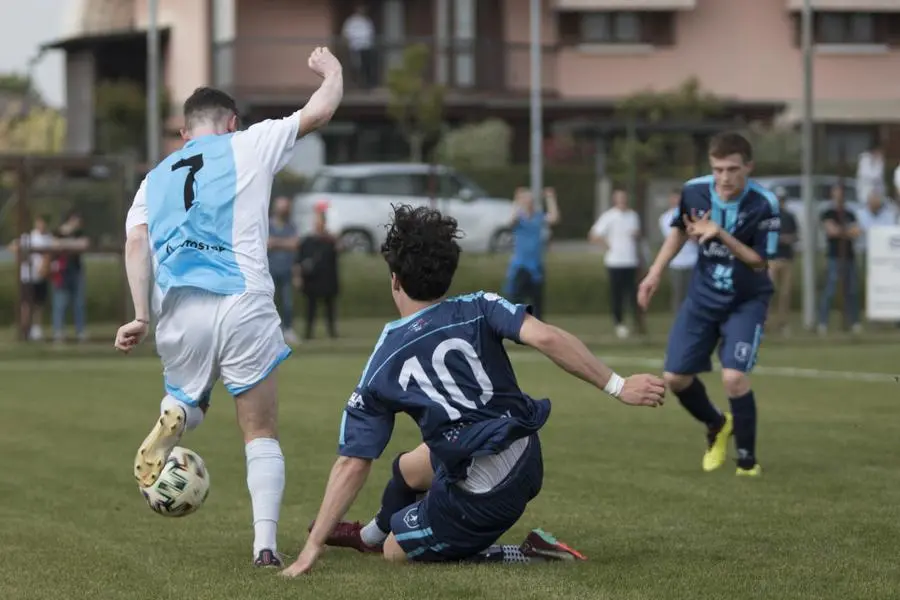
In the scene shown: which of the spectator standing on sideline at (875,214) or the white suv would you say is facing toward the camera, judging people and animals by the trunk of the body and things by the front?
the spectator standing on sideline

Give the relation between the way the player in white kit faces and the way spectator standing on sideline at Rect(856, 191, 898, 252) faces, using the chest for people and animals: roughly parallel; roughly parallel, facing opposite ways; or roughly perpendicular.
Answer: roughly parallel, facing opposite ways

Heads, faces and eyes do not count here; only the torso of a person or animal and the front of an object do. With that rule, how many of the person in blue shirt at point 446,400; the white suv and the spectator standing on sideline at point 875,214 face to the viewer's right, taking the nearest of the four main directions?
1

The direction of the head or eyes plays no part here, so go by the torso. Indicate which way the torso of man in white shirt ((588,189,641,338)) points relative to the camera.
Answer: toward the camera

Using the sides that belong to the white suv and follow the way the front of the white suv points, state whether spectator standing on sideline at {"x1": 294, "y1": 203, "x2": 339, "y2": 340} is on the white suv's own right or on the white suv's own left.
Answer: on the white suv's own right

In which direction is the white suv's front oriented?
to the viewer's right

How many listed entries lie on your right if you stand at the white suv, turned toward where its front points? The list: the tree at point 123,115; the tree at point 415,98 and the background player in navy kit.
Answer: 1

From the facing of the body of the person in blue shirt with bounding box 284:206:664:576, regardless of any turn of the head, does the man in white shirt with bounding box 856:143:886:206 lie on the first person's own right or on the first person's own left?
on the first person's own right

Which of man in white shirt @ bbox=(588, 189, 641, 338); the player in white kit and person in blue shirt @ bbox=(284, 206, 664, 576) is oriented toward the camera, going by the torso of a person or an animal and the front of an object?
the man in white shirt

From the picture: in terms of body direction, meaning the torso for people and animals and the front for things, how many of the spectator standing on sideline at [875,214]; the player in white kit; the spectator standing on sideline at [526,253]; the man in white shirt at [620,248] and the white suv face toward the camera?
3

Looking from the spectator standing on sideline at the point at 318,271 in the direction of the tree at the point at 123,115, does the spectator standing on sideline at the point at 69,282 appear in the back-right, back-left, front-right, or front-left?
front-left

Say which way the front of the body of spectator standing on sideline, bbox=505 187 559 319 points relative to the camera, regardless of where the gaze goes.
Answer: toward the camera

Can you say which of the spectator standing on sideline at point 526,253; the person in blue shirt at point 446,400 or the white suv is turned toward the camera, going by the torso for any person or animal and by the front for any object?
the spectator standing on sideline

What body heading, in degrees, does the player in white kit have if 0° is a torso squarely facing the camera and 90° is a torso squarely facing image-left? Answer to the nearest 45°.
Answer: approximately 225°

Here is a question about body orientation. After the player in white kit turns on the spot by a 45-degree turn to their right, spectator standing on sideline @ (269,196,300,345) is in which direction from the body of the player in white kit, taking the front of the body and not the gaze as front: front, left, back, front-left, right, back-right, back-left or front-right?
left

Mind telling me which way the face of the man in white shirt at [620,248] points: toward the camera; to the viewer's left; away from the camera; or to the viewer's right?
toward the camera

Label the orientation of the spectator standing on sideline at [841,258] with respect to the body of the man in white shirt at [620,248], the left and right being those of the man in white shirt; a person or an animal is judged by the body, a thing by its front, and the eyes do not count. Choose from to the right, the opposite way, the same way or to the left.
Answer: the same way

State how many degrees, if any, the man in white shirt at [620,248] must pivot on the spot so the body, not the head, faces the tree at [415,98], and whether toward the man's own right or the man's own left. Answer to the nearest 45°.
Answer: approximately 180°

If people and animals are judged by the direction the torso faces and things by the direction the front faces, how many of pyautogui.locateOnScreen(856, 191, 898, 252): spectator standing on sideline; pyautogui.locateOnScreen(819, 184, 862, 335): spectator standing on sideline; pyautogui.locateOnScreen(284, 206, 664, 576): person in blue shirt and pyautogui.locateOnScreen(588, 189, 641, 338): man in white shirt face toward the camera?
3

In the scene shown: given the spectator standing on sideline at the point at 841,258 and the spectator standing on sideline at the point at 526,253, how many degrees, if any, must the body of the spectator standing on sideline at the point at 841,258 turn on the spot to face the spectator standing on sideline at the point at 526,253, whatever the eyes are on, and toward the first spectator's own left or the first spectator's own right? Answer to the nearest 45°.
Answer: approximately 90° to the first spectator's own right

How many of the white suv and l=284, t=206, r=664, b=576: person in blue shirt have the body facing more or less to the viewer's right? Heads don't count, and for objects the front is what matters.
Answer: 1

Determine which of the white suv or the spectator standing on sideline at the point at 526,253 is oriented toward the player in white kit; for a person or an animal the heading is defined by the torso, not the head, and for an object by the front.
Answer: the spectator standing on sideline

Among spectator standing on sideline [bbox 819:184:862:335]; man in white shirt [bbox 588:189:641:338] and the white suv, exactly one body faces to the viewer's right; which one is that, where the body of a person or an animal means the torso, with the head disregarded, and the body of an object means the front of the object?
the white suv

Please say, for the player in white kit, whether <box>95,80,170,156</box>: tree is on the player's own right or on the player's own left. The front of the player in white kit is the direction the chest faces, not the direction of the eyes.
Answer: on the player's own left
